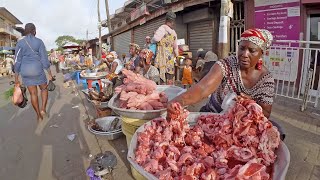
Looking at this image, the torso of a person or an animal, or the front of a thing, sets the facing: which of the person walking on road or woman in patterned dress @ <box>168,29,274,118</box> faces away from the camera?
the person walking on road

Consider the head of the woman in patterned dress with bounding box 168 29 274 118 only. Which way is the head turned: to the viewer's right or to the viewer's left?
to the viewer's left

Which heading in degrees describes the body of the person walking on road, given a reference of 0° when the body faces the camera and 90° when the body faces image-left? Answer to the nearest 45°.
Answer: approximately 180°

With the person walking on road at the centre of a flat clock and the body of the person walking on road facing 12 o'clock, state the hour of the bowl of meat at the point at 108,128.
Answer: The bowl of meat is roughly at 5 o'clock from the person walking on road.

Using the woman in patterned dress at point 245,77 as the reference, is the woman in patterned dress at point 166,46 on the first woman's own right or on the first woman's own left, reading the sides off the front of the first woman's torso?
on the first woman's own right

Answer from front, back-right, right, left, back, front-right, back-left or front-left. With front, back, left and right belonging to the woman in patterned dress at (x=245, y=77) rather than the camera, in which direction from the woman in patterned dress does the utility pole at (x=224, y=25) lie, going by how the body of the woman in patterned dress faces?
back-right

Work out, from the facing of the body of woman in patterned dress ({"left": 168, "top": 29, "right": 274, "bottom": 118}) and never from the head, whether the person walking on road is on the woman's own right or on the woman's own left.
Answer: on the woman's own right

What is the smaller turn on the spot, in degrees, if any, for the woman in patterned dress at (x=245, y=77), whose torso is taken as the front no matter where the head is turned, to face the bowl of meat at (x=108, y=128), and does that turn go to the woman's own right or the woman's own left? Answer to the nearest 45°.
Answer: approximately 90° to the woman's own right

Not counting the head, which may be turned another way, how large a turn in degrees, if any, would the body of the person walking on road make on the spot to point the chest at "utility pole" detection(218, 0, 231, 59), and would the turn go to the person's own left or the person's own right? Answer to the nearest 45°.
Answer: approximately 90° to the person's own right

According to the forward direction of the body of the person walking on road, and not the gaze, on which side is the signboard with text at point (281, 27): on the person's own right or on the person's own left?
on the person's own right

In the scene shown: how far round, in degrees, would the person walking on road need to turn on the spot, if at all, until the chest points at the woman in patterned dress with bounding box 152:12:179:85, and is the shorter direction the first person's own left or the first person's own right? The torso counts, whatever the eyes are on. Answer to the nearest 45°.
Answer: approximately 90° to the first person's own right

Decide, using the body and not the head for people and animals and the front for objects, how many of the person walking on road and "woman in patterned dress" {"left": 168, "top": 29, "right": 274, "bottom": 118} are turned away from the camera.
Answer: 1
